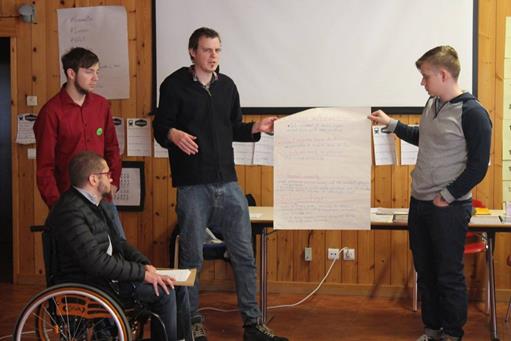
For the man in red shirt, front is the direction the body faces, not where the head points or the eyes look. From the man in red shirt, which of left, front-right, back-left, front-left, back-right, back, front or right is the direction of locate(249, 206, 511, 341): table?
front-left

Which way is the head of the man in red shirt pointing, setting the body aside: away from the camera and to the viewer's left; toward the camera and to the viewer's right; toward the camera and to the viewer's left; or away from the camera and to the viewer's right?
toward the camera and to the viewer's right

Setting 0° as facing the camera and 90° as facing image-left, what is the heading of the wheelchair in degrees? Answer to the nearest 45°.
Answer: approximately 270°

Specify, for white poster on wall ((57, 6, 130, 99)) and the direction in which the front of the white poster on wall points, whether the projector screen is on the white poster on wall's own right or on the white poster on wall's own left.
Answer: on the white poster on wall's own left

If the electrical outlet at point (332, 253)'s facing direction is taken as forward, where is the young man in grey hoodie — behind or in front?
in front

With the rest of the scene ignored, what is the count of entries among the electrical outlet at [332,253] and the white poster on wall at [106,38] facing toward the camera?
2

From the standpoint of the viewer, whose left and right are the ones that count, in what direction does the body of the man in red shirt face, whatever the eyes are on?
facing the viewer and to the right of the viewer

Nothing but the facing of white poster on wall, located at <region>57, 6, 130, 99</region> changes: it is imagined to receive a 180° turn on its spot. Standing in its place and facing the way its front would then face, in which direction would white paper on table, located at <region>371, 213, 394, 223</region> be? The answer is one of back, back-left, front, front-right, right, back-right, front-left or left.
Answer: back-right

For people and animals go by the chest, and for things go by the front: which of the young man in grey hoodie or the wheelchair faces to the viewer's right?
the wheelchair

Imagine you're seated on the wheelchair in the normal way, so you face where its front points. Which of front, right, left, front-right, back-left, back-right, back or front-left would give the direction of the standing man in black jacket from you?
front-left

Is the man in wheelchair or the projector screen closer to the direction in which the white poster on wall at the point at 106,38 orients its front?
the man in wheelchair

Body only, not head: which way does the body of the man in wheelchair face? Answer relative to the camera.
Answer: to the viewer's right

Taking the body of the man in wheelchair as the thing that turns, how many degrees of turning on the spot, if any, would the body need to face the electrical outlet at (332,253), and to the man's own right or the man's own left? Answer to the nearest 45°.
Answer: approximately 45° to the man's own left

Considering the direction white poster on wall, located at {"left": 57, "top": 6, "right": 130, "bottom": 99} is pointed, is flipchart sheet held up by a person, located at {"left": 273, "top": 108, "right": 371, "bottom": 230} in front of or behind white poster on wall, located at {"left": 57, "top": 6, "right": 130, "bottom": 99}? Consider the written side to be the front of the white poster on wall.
in front

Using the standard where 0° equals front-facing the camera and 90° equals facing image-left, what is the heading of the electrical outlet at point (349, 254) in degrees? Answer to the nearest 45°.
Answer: approximately 0°
